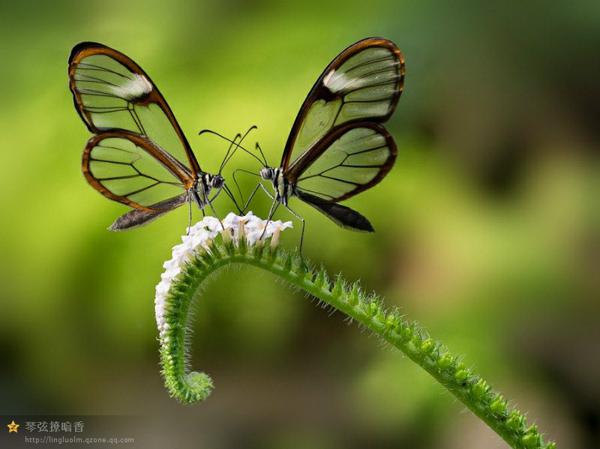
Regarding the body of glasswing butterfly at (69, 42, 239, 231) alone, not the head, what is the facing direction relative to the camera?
to the viewer's right

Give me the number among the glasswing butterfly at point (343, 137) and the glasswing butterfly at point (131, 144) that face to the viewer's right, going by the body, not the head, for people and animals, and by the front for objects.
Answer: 1

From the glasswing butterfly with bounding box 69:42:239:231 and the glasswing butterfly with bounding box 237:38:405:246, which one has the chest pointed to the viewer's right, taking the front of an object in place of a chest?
the glasswing butterfly with bounding box 69:42:239:231

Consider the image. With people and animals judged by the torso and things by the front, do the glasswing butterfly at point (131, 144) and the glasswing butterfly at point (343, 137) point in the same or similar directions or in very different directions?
very different directions

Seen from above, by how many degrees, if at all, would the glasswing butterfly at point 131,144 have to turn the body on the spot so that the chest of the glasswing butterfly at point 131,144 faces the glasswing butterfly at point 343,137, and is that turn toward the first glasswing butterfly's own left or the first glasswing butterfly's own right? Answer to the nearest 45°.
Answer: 0° — it already faces it

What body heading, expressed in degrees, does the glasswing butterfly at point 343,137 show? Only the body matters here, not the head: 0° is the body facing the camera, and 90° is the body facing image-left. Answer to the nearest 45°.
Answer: approximately 90°

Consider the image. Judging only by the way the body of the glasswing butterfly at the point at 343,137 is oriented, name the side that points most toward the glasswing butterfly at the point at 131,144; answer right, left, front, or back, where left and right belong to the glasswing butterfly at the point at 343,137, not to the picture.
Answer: front
